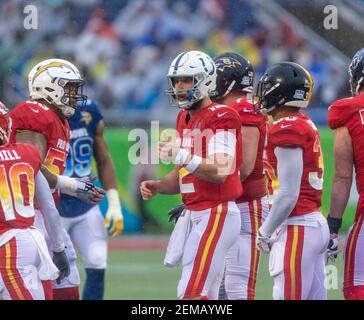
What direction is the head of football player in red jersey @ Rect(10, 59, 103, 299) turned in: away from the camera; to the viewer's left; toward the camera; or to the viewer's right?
to the viewer's right

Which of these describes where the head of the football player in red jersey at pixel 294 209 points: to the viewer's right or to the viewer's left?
to the viewer's left

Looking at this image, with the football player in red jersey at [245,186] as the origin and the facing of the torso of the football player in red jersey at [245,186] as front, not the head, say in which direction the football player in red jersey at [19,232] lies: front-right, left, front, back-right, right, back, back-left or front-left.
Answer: front-left

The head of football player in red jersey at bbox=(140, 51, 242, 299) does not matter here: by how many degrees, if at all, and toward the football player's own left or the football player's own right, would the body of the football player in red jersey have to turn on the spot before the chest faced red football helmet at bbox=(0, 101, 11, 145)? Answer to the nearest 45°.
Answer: approximately 45° to the football player's own right

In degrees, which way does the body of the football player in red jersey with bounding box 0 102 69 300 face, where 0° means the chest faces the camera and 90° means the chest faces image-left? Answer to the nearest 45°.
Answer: approximately 135°

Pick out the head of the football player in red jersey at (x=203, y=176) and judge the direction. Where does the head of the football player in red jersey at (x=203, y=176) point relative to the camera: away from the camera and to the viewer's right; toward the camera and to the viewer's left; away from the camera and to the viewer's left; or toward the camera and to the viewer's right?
toward the camera and to the viewer's left

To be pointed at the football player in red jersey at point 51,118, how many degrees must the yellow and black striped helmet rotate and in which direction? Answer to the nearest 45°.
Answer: approximately 45° to its left
